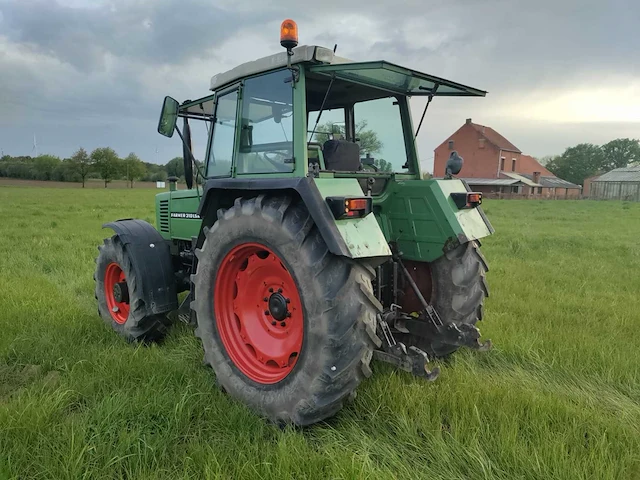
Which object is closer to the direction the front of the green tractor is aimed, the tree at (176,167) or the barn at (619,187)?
the tree

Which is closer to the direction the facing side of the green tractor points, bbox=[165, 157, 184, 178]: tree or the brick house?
the tree

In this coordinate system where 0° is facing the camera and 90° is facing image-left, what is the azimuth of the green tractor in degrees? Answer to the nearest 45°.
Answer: approximately 135°

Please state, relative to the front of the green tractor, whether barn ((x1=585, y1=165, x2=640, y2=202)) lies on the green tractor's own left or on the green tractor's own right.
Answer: on the green tractor's own right

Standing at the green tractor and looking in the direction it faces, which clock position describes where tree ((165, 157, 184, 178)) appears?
The tree is roughly at 12 o'clock from the green tractor.

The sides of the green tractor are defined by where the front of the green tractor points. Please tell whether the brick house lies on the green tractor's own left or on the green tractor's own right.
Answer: on the green tractor's own right
